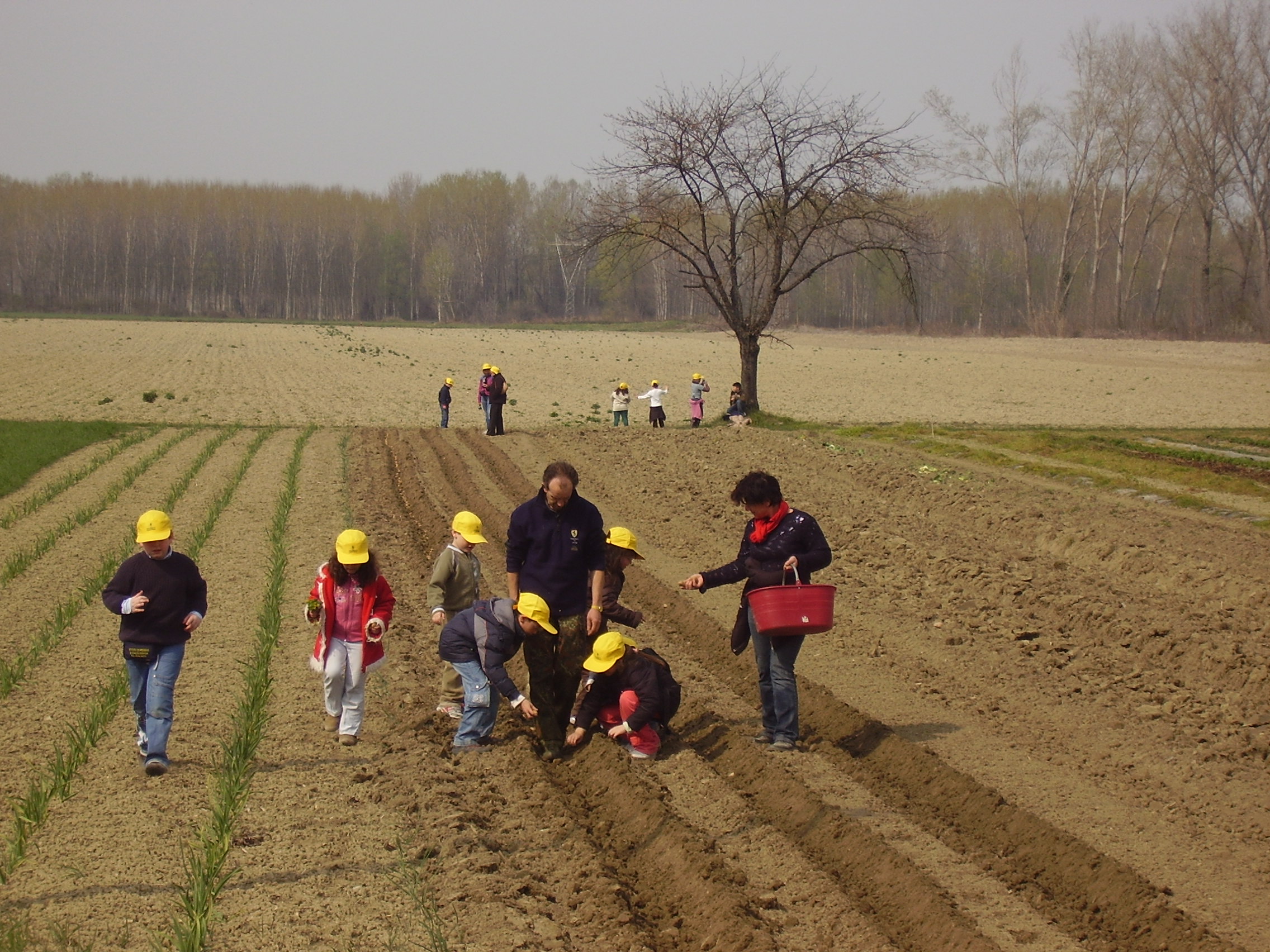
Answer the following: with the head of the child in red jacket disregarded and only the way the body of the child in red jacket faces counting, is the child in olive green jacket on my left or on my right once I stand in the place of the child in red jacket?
on my left

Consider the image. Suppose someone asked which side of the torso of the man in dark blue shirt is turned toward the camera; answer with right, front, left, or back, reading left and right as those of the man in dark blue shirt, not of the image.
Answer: front

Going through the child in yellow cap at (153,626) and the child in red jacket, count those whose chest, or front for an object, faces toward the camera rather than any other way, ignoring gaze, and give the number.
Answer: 2

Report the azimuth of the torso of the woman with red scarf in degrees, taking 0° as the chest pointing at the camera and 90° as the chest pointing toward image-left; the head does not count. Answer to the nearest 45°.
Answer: approximately 45°

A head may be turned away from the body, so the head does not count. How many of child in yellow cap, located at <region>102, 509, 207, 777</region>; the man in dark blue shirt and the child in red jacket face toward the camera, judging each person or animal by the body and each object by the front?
3

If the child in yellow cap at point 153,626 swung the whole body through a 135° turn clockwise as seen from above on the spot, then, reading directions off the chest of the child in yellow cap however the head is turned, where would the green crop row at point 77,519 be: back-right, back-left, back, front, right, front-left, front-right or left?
front-right

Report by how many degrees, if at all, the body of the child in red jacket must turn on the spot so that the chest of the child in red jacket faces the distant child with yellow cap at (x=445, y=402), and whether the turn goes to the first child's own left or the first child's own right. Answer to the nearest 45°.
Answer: approximately 180°

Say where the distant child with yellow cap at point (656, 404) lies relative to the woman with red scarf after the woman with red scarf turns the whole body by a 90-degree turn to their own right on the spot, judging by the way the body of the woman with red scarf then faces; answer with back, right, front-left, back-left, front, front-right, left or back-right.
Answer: front-right

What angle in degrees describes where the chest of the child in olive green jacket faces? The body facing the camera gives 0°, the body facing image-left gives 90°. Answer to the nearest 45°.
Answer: approximately 315°

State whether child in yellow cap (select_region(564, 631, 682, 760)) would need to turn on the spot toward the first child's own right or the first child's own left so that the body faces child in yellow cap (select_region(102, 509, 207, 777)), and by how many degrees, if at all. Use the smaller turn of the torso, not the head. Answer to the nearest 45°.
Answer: approximately 45° to the first child's own right

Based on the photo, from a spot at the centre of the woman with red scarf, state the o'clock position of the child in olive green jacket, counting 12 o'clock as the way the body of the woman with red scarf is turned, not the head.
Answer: The child in olive green jacket is roughly at 2 o'clock from the woman with red scarf.

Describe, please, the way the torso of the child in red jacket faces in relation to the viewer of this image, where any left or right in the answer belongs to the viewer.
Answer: facing the viewer
